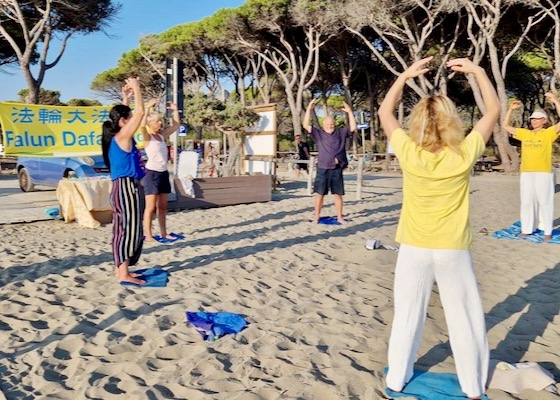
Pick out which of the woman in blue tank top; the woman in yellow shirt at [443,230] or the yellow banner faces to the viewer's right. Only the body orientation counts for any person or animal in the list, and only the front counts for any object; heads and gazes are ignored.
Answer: the woman in blue tank top

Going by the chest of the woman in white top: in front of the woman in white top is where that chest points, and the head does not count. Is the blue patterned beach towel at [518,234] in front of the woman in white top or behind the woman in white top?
in front

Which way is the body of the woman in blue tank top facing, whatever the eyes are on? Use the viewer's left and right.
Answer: facing to the right of the viewer

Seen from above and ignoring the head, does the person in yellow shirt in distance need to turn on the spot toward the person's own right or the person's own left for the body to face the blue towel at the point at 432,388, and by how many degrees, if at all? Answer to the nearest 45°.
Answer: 0° — they already face it

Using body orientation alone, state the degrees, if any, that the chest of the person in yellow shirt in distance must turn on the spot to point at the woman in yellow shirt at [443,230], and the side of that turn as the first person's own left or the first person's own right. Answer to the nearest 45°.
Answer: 0° — they already face them

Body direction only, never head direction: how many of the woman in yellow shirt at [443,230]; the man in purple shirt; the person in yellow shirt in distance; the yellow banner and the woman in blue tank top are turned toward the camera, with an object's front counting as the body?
3

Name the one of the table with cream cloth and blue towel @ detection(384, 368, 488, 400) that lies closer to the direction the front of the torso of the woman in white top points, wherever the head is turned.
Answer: the blue towel

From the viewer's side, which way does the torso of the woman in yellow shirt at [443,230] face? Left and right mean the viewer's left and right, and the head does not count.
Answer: facing away from the viewer

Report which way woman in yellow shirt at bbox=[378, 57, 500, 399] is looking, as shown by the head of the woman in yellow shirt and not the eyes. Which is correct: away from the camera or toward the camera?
away from the camera

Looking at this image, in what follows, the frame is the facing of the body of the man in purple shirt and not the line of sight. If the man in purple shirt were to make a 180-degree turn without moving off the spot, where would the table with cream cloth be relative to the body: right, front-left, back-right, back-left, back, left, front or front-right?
left

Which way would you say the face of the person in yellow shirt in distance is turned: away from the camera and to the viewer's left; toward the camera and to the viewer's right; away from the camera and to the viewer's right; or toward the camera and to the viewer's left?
toward the camera and to the viewer's left

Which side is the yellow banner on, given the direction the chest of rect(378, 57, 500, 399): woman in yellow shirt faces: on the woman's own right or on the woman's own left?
on the woman's own left

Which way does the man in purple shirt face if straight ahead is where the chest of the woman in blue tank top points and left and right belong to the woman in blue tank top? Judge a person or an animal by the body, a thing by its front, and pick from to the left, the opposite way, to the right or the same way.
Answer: to the right
